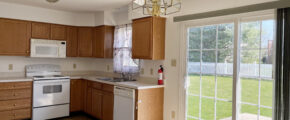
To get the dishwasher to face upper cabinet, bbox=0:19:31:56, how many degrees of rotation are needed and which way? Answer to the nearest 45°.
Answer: approximately 90° to its right

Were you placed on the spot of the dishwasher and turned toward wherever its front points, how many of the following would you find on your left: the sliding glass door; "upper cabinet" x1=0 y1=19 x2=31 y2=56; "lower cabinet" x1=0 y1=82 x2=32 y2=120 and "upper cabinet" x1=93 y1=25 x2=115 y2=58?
1

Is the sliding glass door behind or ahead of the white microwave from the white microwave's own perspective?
ahead

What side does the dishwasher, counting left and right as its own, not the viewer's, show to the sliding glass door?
left

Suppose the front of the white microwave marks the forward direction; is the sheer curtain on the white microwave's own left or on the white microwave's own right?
on the white microwave's own left

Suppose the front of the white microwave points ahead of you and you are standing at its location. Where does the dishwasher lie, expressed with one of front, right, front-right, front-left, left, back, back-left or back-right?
front-left

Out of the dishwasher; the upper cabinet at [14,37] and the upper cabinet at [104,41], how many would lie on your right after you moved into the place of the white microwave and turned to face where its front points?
1

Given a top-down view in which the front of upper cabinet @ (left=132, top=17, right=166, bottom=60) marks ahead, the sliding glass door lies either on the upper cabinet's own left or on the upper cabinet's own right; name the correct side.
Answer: on the upper cabinet's own left

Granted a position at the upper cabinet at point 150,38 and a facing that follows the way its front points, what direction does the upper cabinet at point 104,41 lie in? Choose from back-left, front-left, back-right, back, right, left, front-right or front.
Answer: right

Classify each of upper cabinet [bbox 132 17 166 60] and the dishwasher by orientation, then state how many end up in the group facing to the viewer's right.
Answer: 0

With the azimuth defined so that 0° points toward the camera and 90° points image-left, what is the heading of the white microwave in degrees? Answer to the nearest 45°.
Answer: approximately 0°

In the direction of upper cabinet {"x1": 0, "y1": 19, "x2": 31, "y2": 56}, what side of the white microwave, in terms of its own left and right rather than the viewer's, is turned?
right

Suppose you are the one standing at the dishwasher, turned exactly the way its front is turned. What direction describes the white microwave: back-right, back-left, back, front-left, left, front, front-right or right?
right
